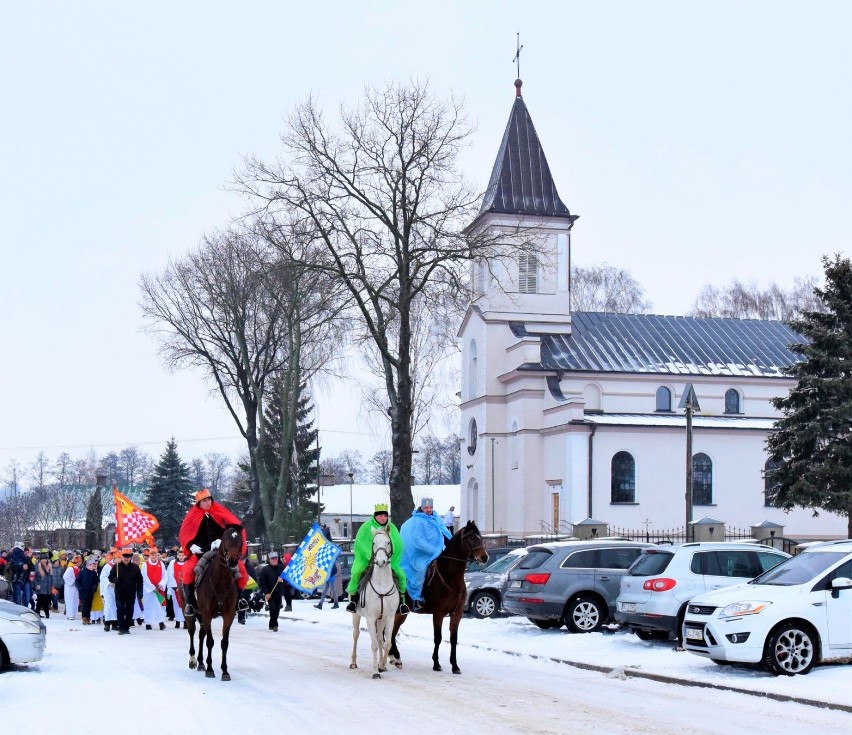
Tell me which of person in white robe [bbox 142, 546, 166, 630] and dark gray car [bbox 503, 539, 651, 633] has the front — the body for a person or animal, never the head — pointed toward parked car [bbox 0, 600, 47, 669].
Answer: the person in white robe

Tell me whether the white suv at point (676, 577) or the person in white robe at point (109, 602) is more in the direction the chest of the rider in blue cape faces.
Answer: the white suv

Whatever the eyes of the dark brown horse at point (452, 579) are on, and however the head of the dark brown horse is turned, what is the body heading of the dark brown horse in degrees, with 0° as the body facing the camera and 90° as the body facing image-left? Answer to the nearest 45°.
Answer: approximately 315°

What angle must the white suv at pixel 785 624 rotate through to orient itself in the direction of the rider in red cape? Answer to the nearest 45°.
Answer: approximately 45° to its right

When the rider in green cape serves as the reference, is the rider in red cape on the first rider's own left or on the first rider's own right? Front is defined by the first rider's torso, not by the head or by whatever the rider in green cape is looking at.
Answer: on the first rider's own right

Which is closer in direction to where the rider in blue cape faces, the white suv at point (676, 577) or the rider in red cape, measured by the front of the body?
the white suv
